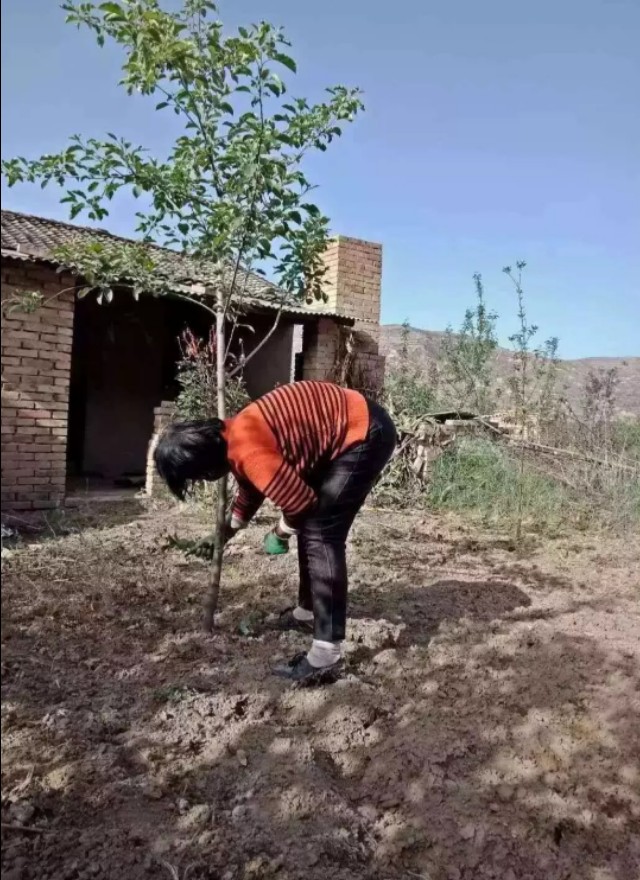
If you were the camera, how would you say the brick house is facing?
facing the viewer and to the right of the viewer

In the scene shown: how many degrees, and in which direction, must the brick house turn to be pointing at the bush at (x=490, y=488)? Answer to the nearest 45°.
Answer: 0° — it already faces it

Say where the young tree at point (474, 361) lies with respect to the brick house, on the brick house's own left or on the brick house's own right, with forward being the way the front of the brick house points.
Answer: on the brick house's own left

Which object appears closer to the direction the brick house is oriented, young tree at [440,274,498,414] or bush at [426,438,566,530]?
the bush
